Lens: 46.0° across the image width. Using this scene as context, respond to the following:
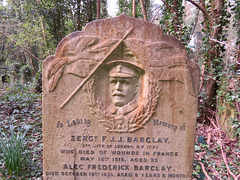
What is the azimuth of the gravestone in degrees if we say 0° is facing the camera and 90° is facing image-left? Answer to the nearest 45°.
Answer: approximately 0°

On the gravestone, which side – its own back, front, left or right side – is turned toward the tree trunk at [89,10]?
back
